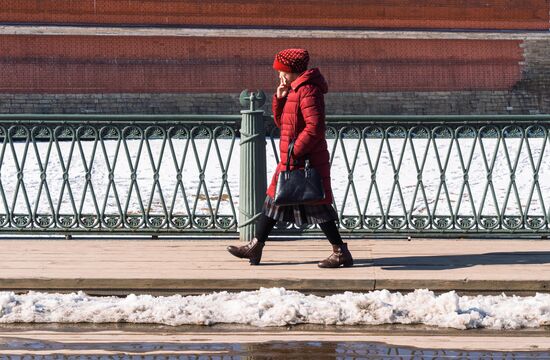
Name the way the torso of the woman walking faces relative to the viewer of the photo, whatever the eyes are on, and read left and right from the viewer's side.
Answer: facing to the left of the viewer

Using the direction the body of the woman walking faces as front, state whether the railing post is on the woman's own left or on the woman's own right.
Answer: on the woman's own right

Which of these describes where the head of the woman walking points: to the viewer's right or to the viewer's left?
to the viewer's left
